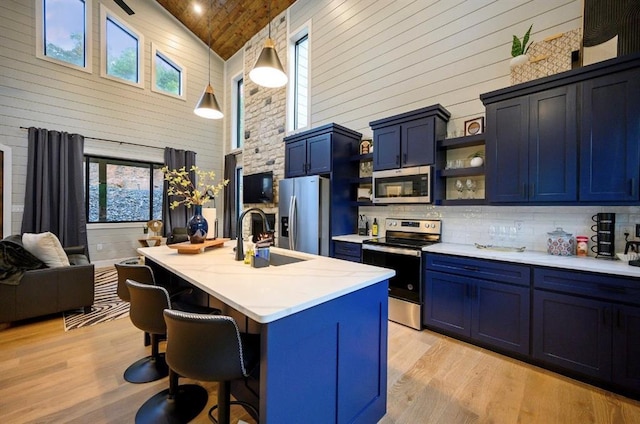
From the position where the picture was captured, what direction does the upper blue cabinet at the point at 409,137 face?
facing the viewer and to the left of the viewer

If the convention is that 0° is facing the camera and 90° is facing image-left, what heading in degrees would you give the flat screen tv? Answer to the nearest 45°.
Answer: approximately 45°

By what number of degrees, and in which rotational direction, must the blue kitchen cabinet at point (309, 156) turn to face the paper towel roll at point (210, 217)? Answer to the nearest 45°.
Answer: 0° — it already faces it

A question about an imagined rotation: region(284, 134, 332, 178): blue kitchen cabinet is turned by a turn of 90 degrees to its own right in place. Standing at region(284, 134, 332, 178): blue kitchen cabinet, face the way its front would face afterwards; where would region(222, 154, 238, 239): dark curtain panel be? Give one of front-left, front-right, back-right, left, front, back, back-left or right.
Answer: front

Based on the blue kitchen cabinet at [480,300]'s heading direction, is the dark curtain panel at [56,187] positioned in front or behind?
in front

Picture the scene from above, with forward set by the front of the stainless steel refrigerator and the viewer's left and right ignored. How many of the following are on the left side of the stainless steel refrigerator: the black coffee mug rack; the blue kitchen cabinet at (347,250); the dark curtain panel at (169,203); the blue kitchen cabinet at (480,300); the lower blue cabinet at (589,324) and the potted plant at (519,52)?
5

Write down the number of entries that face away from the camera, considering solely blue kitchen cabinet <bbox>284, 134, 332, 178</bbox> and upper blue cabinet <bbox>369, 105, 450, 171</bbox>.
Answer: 0

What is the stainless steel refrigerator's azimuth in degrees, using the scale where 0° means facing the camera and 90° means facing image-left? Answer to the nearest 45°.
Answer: approximately 45°

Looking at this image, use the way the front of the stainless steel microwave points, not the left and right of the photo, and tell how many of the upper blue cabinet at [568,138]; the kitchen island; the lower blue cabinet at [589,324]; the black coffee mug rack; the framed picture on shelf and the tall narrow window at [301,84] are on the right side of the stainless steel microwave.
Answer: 1

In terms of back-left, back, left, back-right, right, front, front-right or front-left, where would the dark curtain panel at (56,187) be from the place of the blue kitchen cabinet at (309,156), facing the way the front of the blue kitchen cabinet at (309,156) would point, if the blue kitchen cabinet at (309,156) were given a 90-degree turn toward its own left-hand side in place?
back-right

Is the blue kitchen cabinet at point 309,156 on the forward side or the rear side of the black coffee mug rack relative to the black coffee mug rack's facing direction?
on the forward side

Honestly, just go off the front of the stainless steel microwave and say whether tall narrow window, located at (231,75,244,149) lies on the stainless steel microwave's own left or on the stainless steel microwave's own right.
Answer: on the stainless steel microwave's own right

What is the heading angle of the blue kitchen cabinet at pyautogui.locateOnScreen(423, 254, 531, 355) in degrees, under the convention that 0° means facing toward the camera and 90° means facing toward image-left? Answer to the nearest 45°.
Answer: approximately 45°
